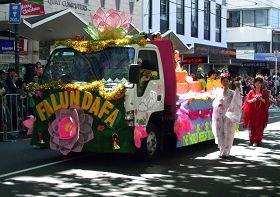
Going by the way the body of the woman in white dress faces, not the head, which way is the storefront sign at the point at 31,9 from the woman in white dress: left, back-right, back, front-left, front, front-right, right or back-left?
back-right

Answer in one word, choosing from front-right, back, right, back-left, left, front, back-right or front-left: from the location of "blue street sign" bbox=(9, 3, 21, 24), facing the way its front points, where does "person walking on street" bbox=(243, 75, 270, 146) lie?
front-left

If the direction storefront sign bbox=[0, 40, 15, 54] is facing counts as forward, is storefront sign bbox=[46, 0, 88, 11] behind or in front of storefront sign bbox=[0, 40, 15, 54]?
behind

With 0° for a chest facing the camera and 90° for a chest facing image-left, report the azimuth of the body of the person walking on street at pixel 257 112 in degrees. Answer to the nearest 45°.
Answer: approximately 0°

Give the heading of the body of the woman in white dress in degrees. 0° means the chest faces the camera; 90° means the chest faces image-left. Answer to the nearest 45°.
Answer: approximately 0°

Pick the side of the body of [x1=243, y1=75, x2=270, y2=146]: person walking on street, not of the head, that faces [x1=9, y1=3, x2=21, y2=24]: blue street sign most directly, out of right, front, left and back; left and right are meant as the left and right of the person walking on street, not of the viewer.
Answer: right

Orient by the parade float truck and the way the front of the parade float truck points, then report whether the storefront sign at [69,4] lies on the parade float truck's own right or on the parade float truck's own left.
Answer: on the parade float truck's own right

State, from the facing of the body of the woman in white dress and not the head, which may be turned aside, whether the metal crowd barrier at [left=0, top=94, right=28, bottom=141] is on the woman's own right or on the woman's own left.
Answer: on the woman's own right

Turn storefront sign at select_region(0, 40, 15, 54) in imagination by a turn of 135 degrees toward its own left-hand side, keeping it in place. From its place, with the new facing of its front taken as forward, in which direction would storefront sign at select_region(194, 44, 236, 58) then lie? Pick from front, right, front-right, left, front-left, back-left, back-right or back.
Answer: front
